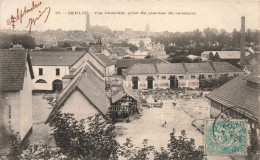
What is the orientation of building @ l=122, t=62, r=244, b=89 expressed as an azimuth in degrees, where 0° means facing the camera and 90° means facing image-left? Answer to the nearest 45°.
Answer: approximately 0°

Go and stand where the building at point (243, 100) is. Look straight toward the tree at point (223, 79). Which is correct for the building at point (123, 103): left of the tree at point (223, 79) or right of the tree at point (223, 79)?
left

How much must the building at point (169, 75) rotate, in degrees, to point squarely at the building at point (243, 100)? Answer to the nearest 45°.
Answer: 0° — it already faces it

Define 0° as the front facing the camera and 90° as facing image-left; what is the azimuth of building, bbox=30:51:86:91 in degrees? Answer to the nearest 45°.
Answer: approximately 0°
